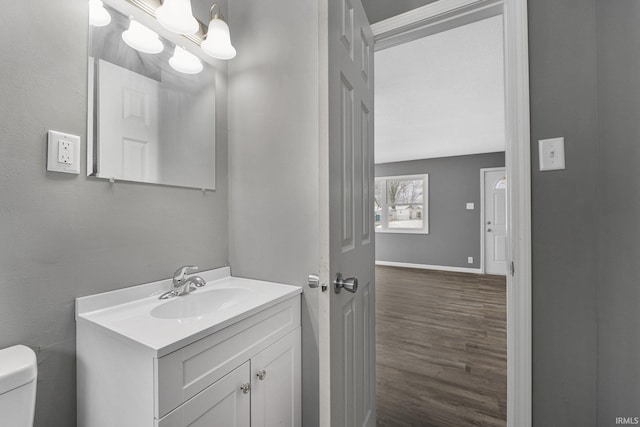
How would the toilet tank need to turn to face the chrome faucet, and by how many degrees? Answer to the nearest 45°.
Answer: approximately 90° to its left

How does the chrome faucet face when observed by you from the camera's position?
facing the viewer and to the right of the viewer

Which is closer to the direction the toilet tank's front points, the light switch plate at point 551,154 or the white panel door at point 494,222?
the light switch plate

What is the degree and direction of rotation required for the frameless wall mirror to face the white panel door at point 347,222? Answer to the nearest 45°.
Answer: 0° — it already faces it

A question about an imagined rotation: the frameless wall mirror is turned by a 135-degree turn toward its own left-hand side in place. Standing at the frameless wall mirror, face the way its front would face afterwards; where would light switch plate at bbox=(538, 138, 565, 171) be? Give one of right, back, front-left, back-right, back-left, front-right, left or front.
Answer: back-right
